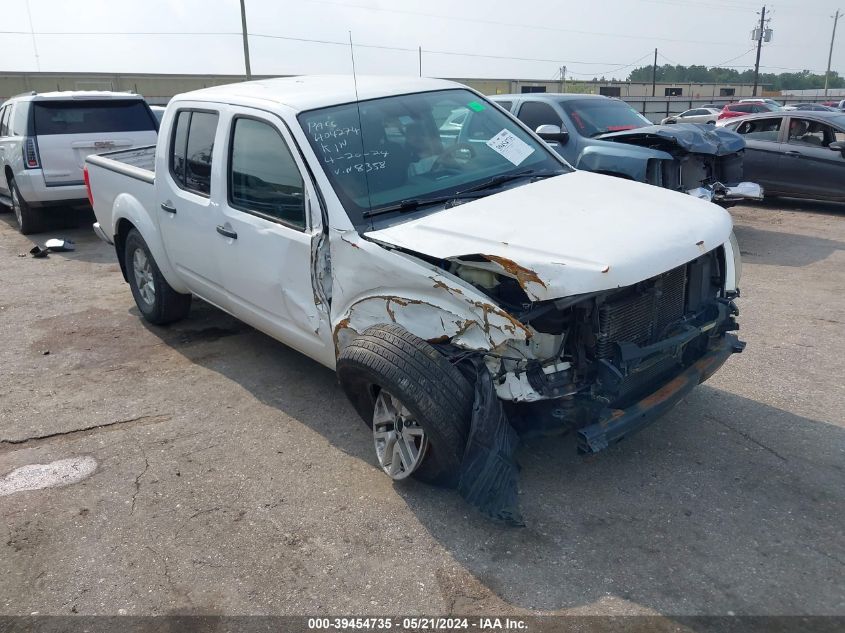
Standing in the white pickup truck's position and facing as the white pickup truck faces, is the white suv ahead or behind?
behind

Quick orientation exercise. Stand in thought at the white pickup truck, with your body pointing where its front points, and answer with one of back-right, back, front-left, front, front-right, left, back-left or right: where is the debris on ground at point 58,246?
back

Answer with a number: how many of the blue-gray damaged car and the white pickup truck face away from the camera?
0

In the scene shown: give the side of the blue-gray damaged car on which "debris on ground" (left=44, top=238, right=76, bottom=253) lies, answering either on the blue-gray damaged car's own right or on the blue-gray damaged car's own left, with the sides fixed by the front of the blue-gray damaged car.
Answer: on the blue-gray damaged car's own right

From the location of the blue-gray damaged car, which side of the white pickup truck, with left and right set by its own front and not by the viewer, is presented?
left

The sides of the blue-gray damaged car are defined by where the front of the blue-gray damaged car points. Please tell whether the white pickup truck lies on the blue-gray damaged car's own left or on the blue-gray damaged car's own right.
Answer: on the blue-gray damaged car's own right

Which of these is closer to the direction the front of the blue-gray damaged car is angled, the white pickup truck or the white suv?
the white pickup truck

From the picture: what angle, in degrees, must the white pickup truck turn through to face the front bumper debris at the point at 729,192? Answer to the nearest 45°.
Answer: approximately 90° to its left

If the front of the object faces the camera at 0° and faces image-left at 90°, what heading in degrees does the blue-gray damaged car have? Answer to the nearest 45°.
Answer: approximately 315°

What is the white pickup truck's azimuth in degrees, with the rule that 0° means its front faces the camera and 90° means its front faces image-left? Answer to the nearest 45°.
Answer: approximately 315°

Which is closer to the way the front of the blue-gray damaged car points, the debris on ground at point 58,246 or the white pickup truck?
the white pickup truck
